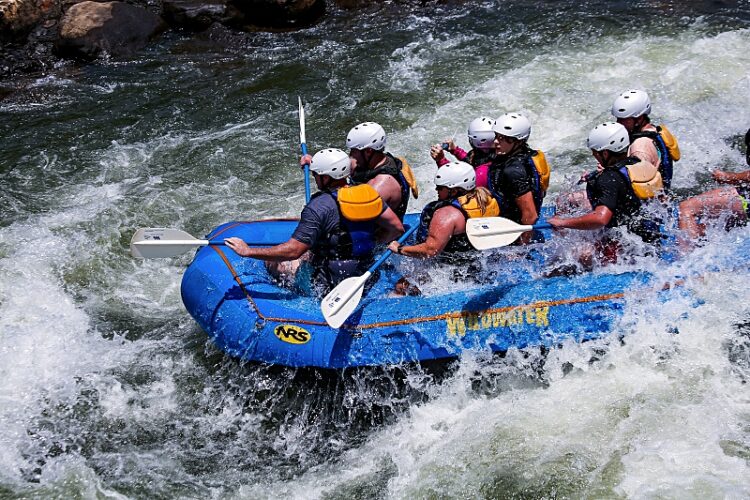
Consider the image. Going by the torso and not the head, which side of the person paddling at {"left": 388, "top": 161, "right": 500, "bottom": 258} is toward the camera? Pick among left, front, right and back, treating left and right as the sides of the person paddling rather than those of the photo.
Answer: left

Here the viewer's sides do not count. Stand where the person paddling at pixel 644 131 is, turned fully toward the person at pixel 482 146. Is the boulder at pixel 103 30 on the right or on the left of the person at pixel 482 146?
right

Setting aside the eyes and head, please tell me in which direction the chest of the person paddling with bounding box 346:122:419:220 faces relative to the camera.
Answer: to the viewer's left

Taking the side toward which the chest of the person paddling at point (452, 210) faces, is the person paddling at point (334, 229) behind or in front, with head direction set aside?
in front

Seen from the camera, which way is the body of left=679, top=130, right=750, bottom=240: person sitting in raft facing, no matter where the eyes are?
to the viewer's left

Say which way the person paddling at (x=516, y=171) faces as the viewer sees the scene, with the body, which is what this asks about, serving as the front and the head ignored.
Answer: to the viewer's left

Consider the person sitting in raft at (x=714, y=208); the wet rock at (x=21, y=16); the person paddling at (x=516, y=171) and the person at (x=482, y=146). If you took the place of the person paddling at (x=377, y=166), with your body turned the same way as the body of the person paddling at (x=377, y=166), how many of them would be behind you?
3

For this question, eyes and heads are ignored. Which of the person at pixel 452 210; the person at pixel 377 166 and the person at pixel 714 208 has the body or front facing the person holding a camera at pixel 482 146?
the person at pixel 714 208

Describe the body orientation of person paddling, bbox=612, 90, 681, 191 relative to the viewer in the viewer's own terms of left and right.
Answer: facing to the left of the viewer

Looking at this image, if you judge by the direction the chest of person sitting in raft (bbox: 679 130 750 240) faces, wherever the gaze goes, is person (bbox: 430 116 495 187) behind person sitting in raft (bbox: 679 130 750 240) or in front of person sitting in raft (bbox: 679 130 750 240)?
in front

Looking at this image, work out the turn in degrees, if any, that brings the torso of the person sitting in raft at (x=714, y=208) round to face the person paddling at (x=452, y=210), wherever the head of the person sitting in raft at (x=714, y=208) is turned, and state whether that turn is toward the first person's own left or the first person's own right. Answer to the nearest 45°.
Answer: approximately 45° to the first person's own left

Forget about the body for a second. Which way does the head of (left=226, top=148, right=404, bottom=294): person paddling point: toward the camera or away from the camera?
away from the camera

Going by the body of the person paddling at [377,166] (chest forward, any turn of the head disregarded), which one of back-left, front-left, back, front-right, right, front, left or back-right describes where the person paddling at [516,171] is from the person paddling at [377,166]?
back

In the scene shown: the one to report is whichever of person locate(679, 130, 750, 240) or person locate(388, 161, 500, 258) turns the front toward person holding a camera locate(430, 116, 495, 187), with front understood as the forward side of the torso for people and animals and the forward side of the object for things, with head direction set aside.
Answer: person locate(679, 130, 750, 240)
